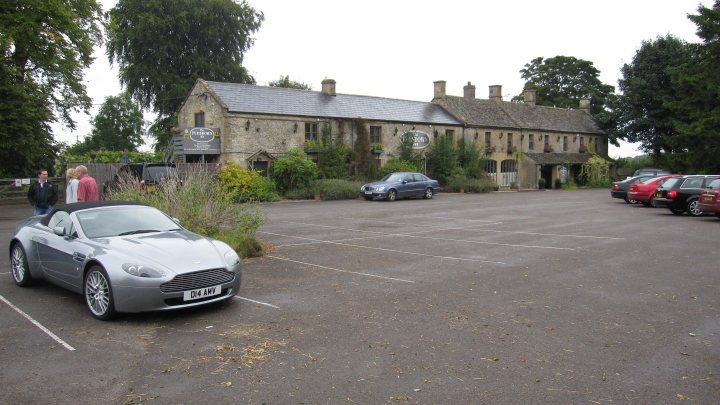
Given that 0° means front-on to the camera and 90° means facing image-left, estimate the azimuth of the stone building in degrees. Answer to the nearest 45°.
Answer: approximately 315°

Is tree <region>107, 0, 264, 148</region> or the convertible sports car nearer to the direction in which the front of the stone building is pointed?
the convertible sports car

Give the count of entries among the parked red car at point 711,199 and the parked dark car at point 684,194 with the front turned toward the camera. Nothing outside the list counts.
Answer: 0

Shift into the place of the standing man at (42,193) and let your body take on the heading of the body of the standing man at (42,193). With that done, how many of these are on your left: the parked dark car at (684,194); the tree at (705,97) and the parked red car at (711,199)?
3

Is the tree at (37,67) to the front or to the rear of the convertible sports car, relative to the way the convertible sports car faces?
to the rear

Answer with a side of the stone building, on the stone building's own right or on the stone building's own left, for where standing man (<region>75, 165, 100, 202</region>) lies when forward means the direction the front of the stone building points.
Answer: on the stone building's own right

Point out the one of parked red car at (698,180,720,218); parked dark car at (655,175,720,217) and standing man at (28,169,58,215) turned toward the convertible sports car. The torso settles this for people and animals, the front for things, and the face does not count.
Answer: the standing man

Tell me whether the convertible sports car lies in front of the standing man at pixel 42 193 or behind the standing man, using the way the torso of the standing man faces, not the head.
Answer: in front

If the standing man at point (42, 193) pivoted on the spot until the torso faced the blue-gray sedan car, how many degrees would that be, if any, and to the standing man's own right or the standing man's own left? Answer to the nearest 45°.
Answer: approximately 135° to the standing man's own left

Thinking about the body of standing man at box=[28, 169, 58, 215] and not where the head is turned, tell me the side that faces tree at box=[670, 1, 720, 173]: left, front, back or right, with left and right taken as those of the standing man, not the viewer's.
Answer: left
